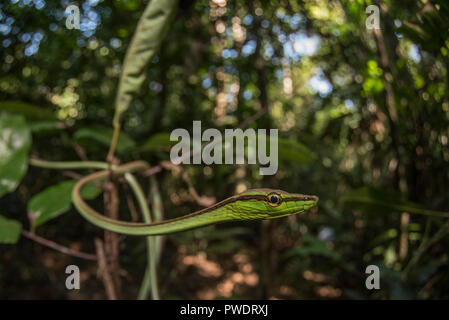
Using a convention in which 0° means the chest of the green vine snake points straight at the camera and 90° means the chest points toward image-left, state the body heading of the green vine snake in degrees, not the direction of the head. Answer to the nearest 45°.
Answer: approximately 270°
